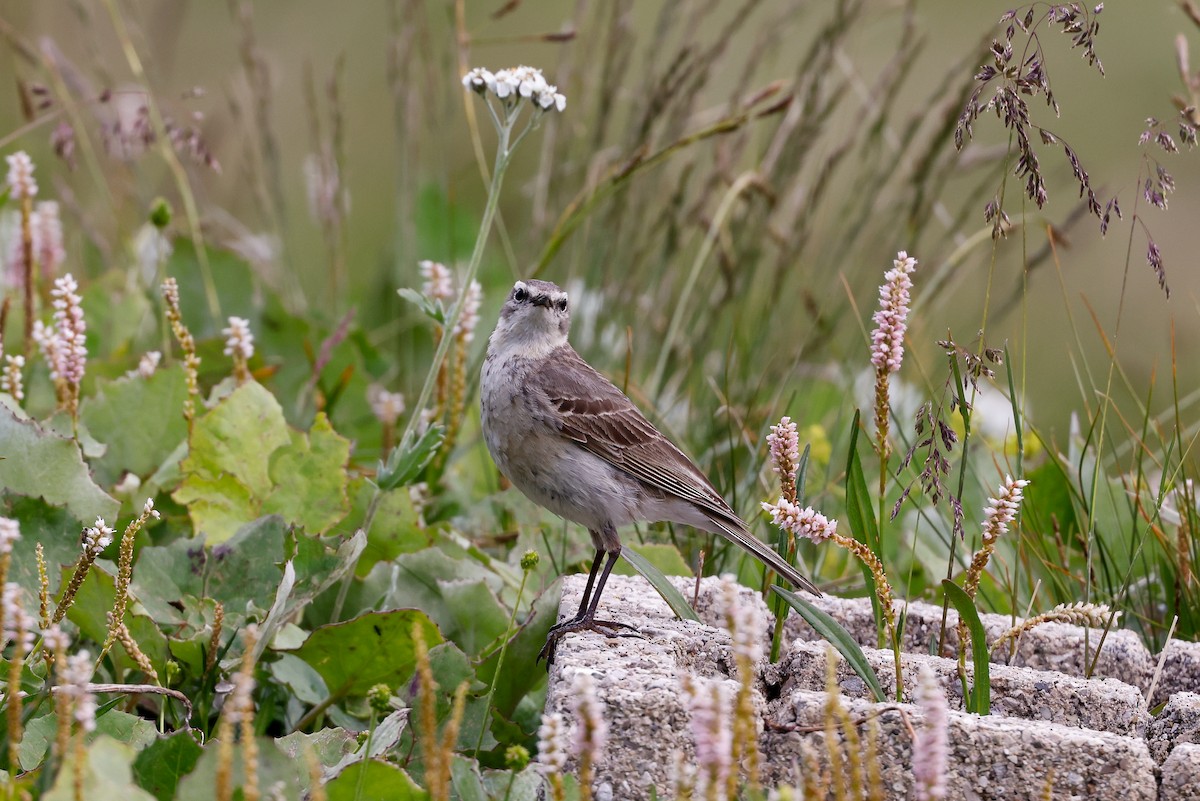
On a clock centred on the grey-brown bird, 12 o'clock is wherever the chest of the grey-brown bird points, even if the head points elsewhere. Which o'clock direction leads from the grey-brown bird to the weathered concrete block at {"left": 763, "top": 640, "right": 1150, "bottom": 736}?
The weathered concrete block is roughly at 7 o'clock from the grey-brown bird.

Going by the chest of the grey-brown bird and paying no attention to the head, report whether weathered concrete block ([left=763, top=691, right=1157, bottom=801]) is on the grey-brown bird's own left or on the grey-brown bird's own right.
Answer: on the grey-brown bird's own left

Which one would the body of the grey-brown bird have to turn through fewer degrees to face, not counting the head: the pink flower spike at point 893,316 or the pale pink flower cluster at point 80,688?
the pale pink flower cluster

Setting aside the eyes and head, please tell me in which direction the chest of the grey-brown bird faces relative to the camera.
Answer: to the viewer's left

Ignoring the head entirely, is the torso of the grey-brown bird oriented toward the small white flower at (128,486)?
yes

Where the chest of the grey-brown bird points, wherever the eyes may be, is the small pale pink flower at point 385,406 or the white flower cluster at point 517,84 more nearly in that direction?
the small pale pink flower

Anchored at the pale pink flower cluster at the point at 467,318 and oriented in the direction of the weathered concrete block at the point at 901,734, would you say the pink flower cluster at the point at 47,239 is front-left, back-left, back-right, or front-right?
back-right

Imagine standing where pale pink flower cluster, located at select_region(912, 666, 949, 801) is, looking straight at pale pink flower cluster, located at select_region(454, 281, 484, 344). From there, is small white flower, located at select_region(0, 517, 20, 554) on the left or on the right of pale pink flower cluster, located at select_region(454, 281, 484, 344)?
left

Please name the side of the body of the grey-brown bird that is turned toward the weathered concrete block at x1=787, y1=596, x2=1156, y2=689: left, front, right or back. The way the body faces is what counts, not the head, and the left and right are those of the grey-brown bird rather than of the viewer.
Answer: back

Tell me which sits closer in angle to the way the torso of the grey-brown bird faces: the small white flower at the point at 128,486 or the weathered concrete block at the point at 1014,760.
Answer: the small white flower
